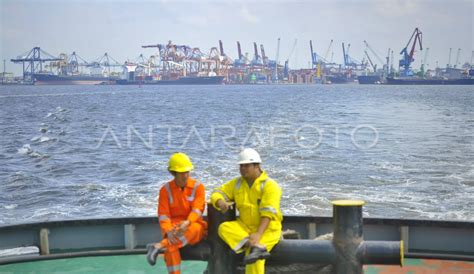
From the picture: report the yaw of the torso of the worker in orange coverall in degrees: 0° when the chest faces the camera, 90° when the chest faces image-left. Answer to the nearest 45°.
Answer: approximately 0°

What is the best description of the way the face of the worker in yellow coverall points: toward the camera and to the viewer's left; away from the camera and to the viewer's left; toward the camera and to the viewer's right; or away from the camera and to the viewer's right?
toward the camera and to the viewer's left

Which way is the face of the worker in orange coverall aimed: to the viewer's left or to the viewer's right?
to the viewer's right

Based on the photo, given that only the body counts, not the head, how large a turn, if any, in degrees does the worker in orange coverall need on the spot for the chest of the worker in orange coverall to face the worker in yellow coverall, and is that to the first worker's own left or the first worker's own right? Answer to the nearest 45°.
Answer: approximately 45° to the first worker's own left

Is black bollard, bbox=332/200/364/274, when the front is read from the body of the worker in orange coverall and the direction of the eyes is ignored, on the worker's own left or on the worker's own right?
on the worker's own left

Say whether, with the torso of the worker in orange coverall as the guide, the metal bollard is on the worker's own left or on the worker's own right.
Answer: on the worker's own left
